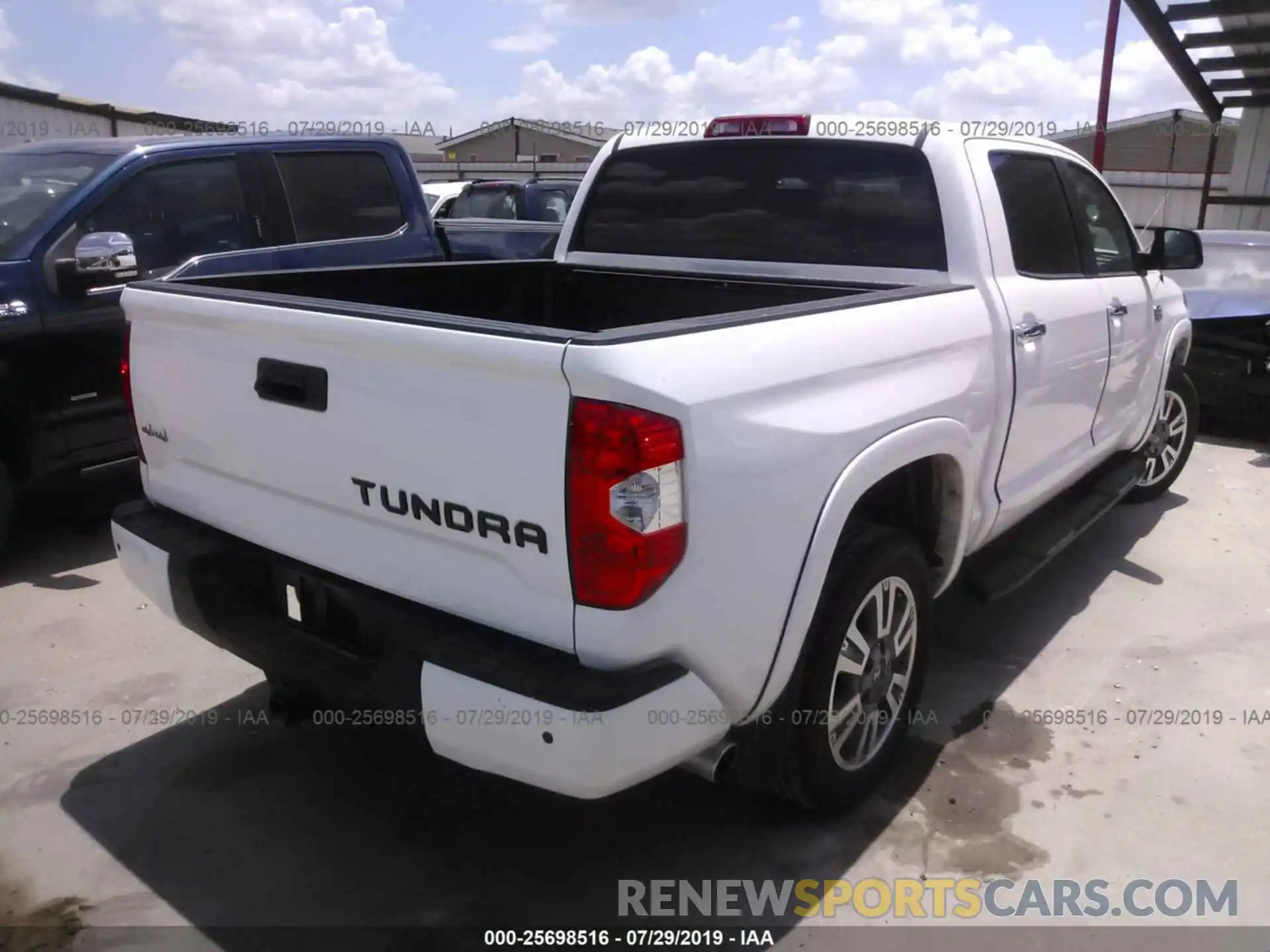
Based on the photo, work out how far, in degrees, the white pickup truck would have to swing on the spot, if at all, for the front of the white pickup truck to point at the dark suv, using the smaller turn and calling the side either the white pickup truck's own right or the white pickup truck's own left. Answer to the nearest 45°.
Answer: approximately 45° to the white pickup truck's own left

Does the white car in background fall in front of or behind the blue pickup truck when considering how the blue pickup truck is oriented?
behind

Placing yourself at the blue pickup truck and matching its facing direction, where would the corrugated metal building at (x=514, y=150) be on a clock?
The corrugated metal building is roughly at 5 o'clock from the blue pickup truck.

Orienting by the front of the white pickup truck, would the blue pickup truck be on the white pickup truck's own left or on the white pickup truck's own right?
on the white pickup truck's own left

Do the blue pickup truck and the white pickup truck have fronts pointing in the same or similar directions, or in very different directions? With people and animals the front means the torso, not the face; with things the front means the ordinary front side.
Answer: very different directions

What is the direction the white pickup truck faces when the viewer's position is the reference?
facing away from the viewer and to the right of the viewer

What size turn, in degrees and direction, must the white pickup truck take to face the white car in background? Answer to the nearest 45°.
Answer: approximately 45° to its left

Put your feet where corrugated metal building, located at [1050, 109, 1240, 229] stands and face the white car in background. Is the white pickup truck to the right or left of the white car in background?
left

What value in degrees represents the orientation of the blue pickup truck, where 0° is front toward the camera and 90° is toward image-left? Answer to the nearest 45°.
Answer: approximately 45°
